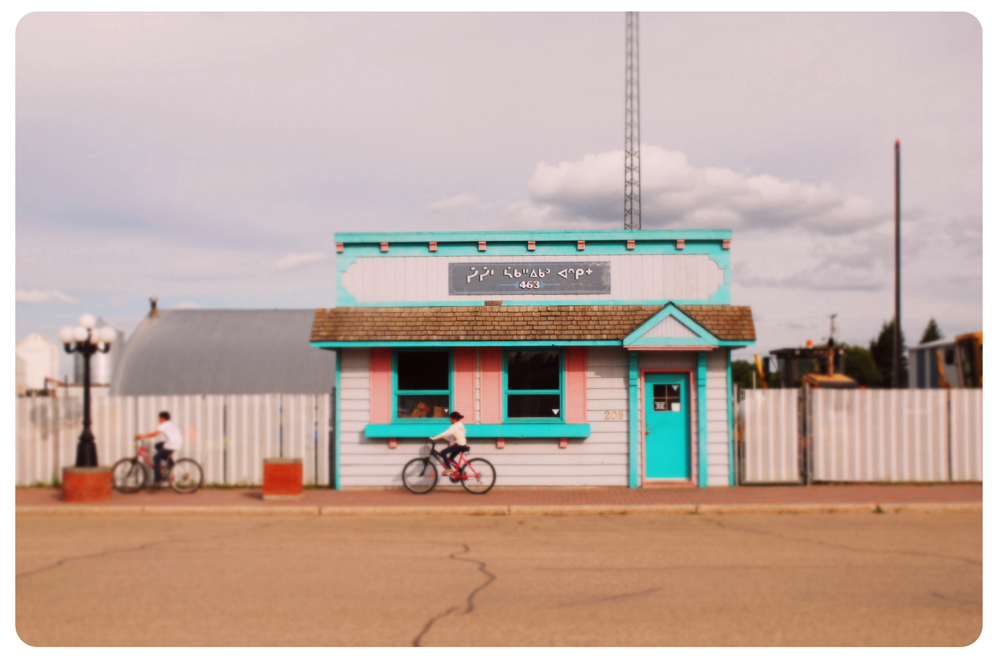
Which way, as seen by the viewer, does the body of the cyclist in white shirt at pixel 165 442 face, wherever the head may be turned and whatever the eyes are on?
to the viewer's left

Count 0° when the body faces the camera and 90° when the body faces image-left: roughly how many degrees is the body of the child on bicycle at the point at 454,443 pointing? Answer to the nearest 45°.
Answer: approximately 90°

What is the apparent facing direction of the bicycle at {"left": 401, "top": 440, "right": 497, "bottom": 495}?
to the viewer's left

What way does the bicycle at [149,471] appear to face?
to the viewer's left

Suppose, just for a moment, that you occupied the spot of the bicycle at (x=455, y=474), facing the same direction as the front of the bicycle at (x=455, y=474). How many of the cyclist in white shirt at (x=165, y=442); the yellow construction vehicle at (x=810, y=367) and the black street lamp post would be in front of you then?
2

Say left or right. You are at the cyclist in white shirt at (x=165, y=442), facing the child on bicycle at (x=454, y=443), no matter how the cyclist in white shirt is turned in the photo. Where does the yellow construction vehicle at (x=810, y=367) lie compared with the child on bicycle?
left

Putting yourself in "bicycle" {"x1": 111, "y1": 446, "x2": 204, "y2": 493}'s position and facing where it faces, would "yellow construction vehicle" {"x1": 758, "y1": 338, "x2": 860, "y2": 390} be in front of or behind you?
behind
